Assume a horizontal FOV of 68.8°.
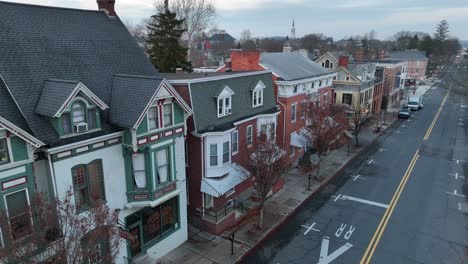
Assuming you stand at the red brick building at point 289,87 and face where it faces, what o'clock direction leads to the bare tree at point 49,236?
The bare tree is roughly at 2 o'clock from the red brick building.

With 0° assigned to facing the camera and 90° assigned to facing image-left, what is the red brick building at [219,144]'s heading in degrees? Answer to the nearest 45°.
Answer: approximately 315°

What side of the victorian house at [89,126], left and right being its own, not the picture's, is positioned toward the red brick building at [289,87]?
left

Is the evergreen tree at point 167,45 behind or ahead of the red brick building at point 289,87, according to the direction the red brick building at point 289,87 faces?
behind

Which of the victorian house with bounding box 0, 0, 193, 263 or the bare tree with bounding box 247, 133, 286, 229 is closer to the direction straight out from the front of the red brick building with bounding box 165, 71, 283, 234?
the bare tree

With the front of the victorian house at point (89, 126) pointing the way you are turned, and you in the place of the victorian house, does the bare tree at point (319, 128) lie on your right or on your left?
on your left

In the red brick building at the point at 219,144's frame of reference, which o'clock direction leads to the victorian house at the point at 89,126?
The victorian house is roughly at 3 o'clock from the red brick building.

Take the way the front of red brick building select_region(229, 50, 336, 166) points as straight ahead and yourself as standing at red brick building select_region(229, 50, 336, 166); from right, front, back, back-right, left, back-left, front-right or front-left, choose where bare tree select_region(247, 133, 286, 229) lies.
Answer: front-right

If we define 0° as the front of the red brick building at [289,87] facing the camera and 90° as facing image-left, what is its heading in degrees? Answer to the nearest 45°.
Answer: approximately 315°

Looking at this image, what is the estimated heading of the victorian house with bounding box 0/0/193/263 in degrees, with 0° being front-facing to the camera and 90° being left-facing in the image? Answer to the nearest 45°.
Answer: approximately 315°
